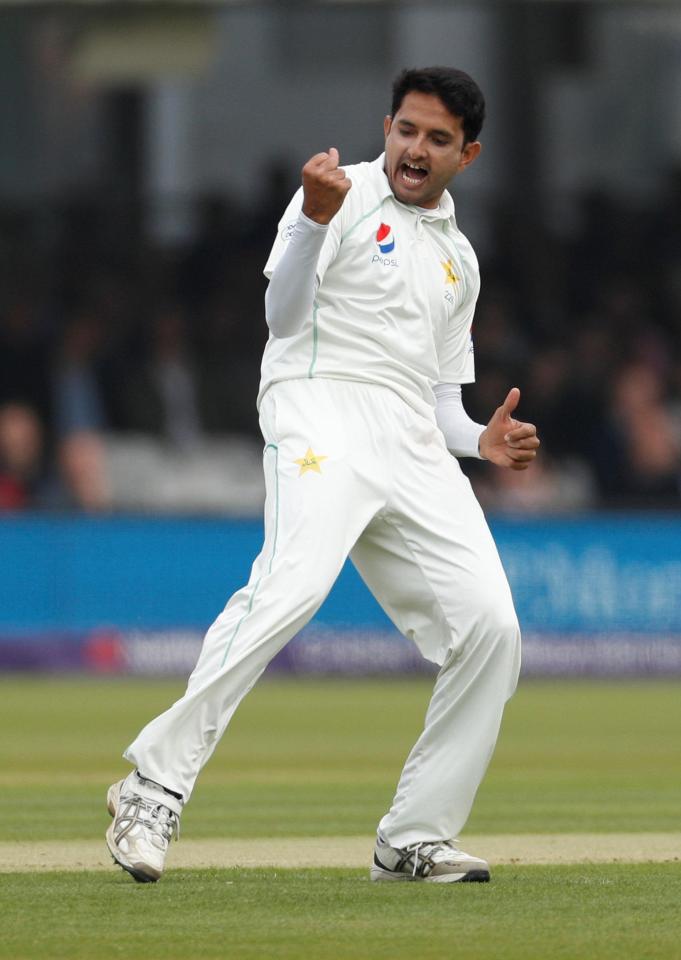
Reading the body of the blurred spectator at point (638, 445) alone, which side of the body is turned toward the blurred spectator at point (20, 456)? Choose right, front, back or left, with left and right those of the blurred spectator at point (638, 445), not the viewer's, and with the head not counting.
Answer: right

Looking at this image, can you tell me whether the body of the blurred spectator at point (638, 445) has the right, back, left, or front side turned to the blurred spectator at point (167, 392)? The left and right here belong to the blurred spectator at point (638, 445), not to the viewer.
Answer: right

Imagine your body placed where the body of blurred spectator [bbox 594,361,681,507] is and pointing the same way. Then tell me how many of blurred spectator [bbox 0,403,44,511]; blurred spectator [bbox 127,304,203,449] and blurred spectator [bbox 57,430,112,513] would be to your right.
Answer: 3

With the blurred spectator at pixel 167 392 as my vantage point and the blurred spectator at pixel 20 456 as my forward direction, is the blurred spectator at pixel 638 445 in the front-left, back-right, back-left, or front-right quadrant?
back-left

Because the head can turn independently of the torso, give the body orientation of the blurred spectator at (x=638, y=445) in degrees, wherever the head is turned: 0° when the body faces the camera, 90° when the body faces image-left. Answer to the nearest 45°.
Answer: approximately 0°

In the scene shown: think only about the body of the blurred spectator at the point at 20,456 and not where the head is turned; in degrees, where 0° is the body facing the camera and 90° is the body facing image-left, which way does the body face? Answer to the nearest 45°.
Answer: approximately 0°

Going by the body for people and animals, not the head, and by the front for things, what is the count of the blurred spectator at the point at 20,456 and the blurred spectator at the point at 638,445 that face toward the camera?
2
